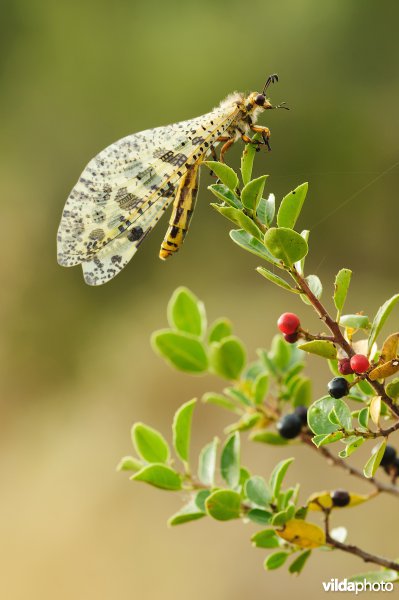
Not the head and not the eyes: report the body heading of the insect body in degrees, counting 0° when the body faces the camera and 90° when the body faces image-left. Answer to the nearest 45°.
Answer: approximately 270°
